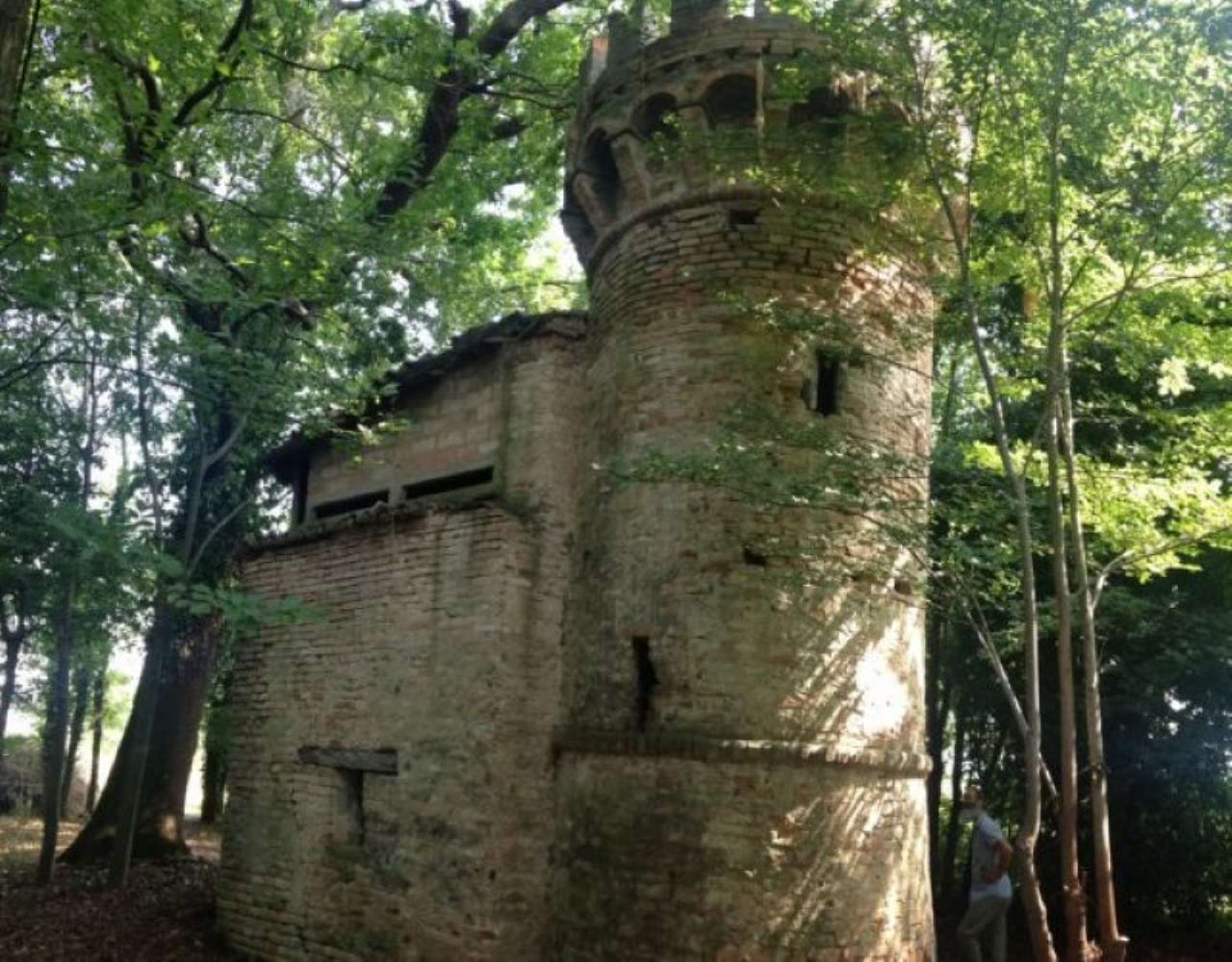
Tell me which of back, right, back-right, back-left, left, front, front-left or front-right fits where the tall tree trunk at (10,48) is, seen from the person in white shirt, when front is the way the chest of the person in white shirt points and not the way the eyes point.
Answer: front-left

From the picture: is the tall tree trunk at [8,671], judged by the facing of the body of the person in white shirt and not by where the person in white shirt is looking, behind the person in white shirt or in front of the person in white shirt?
in front

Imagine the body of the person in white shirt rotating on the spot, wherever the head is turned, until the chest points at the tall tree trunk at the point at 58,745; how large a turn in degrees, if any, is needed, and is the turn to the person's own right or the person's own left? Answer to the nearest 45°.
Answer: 0° — they already face it

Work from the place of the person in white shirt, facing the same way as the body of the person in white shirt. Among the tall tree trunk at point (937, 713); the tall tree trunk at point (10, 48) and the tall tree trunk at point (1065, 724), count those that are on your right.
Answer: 1

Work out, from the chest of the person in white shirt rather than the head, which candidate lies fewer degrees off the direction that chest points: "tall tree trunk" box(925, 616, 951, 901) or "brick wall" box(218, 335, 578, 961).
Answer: the brick wall

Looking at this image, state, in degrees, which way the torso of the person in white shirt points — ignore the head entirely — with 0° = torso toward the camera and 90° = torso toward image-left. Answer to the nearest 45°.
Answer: approximately 90°
